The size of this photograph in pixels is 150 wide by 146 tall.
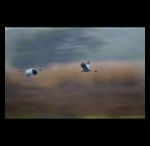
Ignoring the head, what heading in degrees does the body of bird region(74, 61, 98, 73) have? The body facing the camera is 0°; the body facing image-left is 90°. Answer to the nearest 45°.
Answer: approximately 270°
